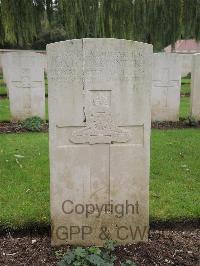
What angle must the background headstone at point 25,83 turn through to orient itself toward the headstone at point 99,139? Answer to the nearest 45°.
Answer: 0° — it already faces it

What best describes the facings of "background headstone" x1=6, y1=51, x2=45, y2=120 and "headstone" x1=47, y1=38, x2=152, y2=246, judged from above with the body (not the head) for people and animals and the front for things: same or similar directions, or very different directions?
same or similar directions

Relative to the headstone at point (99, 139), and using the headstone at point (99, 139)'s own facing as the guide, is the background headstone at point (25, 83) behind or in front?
behind

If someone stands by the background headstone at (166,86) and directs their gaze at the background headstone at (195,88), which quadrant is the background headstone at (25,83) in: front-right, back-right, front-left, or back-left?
back-right

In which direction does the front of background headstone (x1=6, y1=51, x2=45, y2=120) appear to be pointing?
toward the camera

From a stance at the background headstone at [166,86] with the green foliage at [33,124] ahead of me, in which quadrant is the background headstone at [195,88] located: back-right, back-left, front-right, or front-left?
back-left

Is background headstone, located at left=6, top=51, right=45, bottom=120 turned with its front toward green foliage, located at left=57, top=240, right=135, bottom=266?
yes

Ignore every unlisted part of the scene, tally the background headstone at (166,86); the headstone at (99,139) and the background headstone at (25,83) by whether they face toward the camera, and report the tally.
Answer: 3

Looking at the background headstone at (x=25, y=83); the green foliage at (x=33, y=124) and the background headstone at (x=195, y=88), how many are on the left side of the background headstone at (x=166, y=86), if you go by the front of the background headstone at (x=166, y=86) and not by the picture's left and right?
1

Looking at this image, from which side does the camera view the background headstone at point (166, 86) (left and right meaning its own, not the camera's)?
front

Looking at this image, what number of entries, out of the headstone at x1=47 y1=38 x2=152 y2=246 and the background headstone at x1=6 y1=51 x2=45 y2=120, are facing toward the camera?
2

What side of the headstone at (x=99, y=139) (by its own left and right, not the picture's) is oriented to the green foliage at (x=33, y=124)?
back

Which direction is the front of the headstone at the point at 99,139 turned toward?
toward the camera
